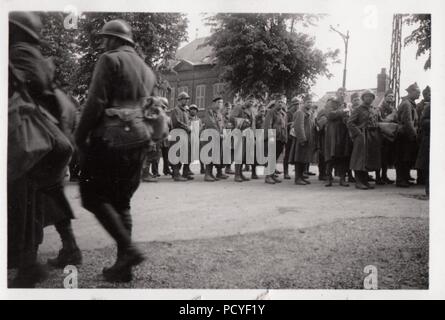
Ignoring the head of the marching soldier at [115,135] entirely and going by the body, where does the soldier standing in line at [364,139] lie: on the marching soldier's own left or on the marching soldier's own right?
on the marching soldier's own right

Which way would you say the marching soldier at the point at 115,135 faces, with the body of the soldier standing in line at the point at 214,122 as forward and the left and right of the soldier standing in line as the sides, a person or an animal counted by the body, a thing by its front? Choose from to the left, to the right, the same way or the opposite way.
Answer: the opposite way

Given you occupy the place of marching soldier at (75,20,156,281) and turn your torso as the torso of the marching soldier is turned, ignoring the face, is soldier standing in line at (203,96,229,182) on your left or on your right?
on your right

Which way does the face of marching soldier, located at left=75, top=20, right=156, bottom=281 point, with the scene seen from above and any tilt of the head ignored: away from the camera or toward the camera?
away from the camera

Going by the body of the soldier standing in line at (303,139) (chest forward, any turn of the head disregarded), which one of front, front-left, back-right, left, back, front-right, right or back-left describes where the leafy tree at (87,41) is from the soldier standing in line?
back-right

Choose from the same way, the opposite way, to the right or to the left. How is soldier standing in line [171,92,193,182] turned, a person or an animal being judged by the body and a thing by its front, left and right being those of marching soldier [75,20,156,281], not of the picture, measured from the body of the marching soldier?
the opposite way
